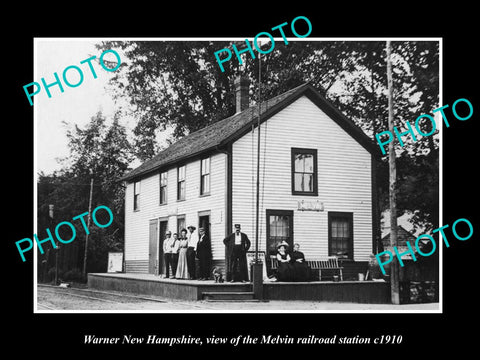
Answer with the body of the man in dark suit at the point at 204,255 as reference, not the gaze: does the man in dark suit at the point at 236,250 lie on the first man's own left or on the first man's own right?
on the first man's own left

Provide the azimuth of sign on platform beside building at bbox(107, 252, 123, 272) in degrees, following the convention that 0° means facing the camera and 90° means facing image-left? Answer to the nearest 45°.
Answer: approximately 0°

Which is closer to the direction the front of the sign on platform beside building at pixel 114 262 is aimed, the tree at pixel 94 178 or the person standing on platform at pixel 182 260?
the person standing on platform

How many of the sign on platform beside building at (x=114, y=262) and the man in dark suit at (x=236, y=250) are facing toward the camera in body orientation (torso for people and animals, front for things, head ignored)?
2

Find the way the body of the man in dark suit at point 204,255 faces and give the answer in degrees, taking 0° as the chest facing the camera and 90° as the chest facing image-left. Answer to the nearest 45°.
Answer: approximately 45°

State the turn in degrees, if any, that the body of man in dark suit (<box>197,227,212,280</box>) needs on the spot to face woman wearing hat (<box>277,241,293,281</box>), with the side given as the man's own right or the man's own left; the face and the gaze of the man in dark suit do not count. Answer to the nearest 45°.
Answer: approximately 90° to the man's own left
